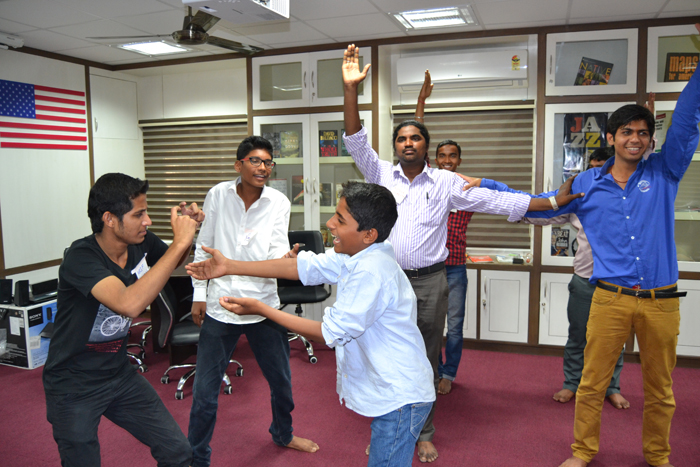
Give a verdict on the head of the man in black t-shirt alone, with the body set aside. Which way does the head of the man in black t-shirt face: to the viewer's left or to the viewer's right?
to the viewer's right

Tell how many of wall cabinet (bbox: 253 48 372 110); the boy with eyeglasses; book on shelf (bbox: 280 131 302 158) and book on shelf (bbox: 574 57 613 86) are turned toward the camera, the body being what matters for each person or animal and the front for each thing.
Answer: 4

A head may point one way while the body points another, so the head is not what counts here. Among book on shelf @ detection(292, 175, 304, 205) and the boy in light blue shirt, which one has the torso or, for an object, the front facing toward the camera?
the book on shelf

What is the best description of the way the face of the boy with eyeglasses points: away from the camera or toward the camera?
toward the camera

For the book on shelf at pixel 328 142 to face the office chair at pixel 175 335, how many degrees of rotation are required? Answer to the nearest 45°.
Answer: approximately 45° to its right

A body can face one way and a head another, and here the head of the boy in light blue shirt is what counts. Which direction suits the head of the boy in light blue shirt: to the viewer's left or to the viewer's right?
to the viewer's left

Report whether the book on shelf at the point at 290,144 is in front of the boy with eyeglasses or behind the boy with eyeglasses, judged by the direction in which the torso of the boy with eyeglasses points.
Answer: behind

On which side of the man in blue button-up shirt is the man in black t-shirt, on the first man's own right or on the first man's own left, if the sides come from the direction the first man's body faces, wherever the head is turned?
on the first man's own right

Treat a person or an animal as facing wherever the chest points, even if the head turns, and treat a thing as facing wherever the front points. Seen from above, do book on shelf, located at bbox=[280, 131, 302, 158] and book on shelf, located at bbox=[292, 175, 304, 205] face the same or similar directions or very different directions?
same or similar directions

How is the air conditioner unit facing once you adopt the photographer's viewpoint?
facing the viewer

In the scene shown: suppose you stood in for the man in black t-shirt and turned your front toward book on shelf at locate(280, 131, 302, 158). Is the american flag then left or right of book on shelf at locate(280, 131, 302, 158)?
left

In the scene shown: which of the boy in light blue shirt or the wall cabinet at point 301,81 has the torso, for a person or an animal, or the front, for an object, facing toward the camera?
the wall cabinet

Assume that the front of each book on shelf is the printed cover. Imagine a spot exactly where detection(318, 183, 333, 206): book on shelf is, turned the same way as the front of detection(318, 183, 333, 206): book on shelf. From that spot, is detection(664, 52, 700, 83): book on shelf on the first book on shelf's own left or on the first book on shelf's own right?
on the first book on shelf's own left

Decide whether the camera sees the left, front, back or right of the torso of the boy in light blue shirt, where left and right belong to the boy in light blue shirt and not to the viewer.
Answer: left

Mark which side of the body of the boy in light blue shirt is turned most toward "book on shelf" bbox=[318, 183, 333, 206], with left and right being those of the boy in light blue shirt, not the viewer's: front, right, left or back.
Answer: right

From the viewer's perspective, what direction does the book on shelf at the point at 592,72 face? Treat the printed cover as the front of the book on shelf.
toward the camera
